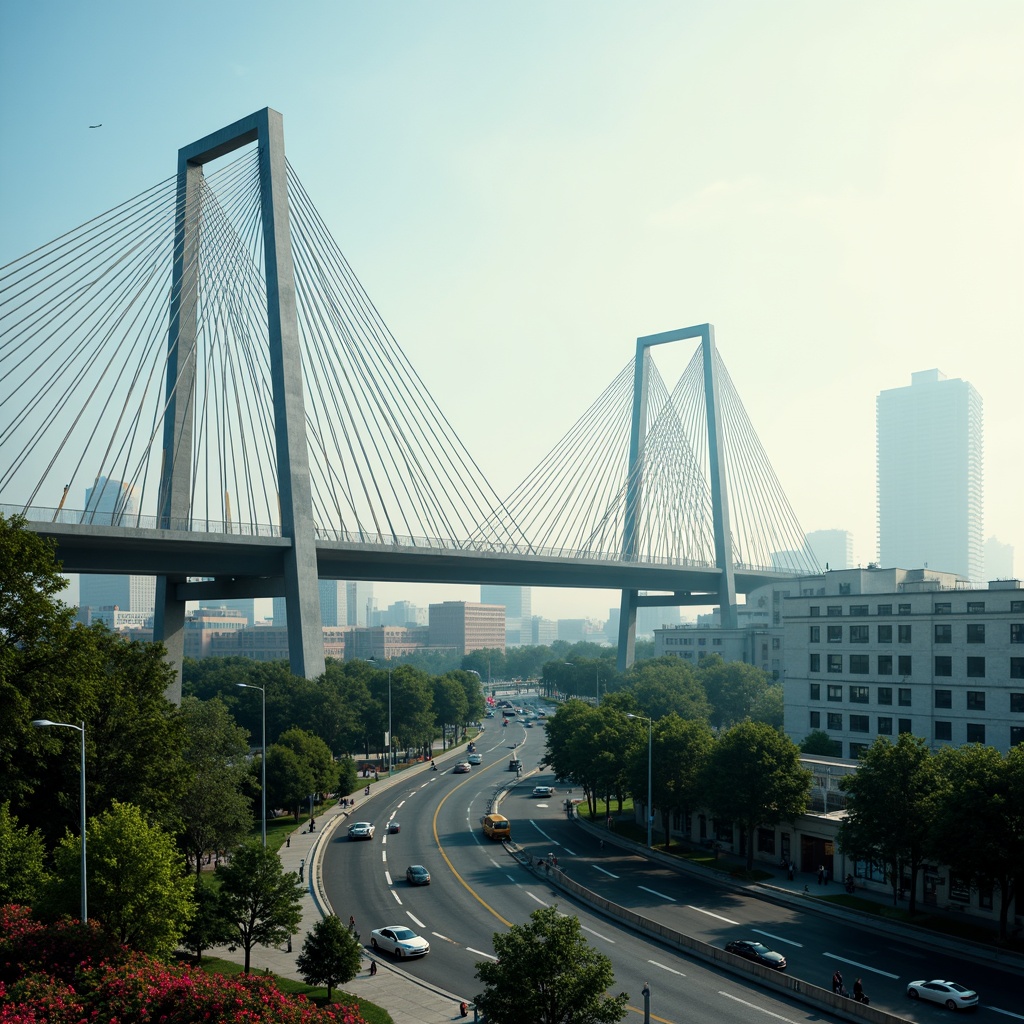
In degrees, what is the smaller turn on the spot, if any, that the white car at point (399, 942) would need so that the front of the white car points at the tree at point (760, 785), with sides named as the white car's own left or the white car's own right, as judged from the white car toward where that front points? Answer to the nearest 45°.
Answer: approximately 90° to the white car's own left

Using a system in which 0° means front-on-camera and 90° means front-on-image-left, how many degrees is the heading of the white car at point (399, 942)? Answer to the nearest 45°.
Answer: approximately 315°

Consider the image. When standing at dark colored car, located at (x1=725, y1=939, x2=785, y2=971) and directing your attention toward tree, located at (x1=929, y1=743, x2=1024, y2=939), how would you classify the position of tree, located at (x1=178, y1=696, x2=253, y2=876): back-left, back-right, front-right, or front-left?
back-left

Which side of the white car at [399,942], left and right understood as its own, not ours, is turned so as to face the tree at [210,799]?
back
